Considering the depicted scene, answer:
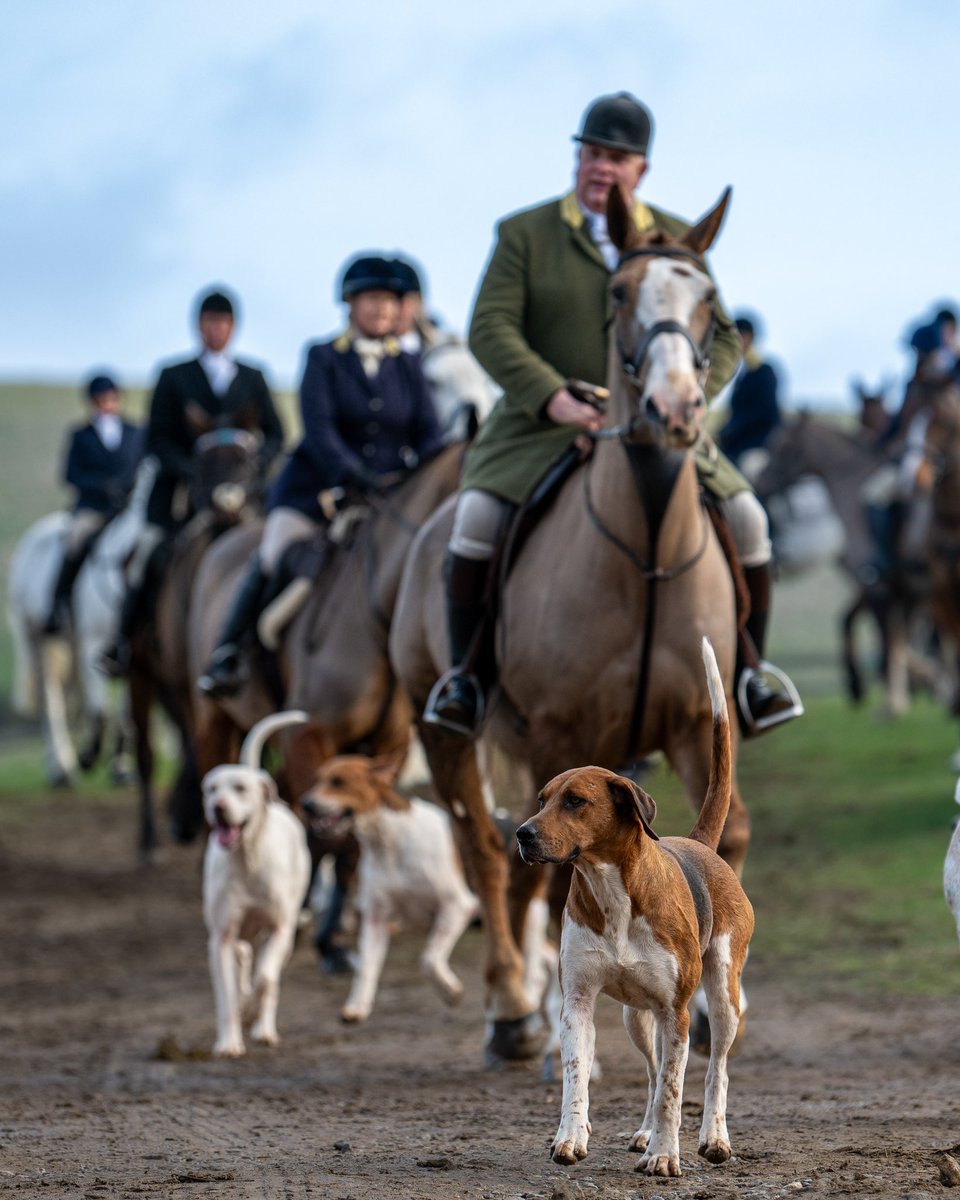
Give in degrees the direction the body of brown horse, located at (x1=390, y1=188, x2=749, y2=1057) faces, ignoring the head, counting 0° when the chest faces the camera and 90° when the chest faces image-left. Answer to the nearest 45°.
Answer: approximately 0°

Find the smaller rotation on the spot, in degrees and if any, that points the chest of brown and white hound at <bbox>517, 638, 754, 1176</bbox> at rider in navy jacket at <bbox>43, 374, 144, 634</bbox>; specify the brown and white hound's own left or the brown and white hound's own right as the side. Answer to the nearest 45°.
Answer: approximately 135° to the brown and white hound's own right

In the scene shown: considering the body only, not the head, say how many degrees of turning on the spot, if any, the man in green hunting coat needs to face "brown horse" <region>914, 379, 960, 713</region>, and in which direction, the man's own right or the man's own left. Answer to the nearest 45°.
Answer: approximately 180°

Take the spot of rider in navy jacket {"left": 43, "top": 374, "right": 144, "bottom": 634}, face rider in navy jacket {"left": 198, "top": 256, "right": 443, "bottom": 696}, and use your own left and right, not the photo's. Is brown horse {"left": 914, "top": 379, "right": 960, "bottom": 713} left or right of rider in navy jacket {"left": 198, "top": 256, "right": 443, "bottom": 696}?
left
